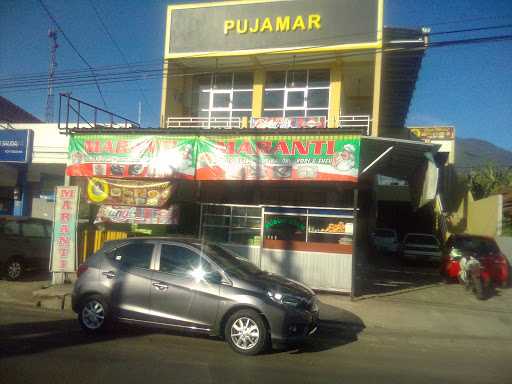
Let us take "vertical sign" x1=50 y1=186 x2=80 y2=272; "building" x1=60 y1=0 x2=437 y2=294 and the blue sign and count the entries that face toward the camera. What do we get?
3

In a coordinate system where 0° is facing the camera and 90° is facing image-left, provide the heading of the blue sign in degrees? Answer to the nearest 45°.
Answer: approximately 0°

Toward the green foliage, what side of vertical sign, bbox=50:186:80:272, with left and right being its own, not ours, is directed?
left

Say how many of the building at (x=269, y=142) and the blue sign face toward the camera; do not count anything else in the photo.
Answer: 2

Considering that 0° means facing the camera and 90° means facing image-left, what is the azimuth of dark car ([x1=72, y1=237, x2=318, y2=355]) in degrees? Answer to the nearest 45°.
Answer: approximately 315°

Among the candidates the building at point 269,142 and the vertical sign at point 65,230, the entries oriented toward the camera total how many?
2

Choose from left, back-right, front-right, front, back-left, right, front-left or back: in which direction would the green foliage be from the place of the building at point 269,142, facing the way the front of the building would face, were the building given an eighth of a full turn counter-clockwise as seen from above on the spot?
left

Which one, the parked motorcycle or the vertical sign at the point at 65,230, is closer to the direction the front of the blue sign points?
the vertical sign

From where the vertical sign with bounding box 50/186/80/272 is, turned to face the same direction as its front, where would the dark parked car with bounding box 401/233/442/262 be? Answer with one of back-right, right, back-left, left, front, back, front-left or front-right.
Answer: left

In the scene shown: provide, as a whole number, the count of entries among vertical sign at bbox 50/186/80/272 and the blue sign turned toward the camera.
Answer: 2
